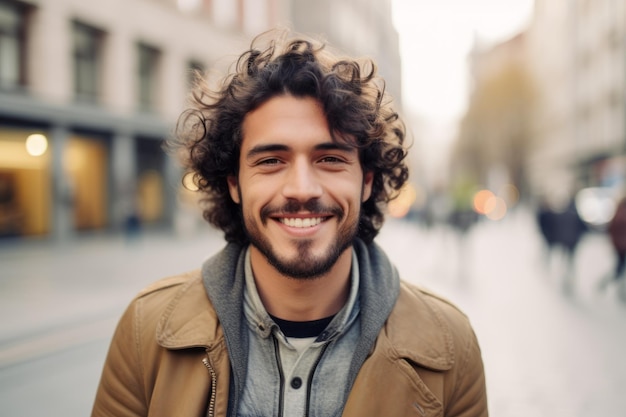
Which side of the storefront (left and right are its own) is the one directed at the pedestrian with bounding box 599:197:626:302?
front

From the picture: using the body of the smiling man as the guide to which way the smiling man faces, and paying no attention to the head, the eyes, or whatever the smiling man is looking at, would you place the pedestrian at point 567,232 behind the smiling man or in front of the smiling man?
behind

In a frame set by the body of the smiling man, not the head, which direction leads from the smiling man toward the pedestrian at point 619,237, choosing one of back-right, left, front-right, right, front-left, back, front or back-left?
back-left

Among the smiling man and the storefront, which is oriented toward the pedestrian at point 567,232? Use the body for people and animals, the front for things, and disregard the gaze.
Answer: the storefront

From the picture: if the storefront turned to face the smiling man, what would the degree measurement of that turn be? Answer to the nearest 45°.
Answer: approximately 45° to its right

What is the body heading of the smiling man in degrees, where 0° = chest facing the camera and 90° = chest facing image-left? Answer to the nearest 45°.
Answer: approximately 0°

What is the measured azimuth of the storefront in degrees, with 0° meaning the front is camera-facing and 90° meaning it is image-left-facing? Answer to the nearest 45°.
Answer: approximately 315°

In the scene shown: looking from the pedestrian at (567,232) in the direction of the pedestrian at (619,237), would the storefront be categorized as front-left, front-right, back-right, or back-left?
back-right

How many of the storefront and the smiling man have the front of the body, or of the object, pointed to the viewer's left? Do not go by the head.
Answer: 0

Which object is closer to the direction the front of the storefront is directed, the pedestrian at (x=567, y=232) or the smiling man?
the pedestrian
